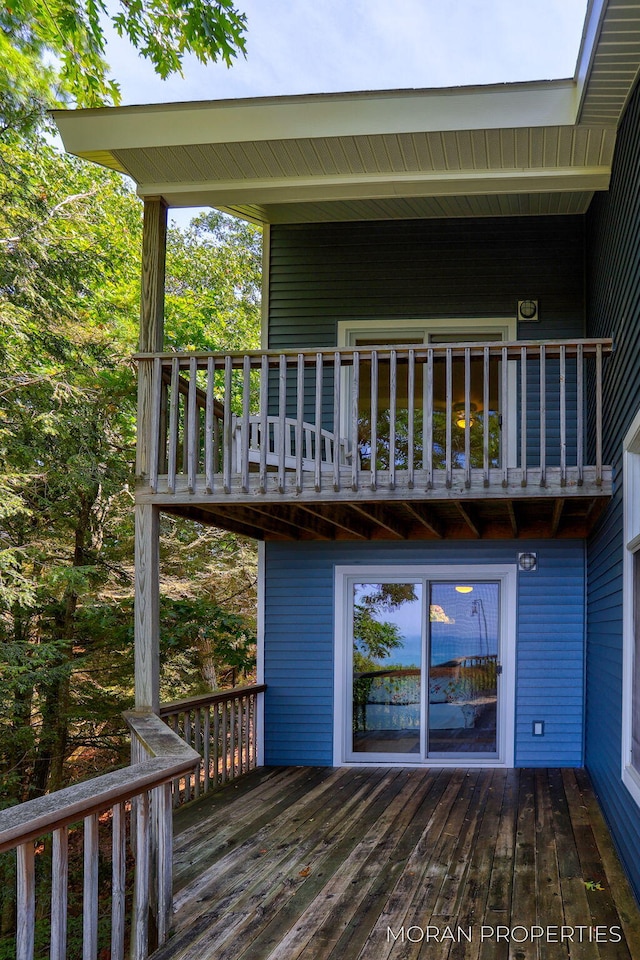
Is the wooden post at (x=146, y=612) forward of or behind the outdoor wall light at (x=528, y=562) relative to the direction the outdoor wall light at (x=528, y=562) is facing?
forward

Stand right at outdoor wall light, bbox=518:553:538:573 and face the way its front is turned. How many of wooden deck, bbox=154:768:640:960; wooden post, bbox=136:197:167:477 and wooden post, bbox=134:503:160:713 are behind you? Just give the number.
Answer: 0

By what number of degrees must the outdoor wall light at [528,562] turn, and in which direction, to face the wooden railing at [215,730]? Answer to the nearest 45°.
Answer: approximately 45° to its right

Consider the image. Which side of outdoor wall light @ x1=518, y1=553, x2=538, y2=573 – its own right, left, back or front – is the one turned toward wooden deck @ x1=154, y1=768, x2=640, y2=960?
front

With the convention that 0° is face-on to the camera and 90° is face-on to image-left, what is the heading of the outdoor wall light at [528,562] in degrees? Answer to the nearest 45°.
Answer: approximately 0°
